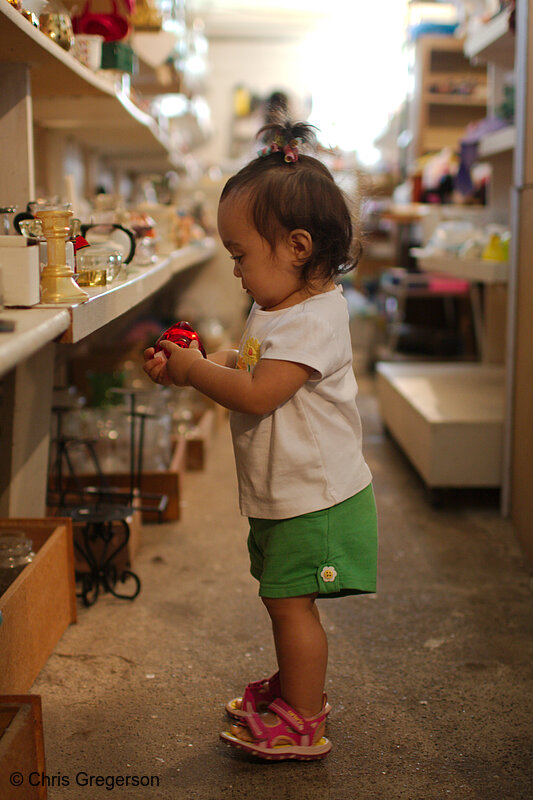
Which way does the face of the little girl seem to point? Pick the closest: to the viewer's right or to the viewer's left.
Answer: to the viewer's left

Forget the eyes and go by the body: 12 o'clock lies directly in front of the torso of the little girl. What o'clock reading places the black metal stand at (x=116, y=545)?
The black metal stand is roughly at 2 o'clock from the little girl.

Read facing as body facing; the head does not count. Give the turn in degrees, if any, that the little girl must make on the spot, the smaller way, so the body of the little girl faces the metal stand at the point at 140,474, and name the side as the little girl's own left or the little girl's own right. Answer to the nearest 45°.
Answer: approximately 90° to the little girl's own right

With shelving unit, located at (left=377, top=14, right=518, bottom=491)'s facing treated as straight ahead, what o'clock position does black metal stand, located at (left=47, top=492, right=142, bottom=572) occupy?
The black metal stand is roughly at 10 o'clock from the shelving unit.

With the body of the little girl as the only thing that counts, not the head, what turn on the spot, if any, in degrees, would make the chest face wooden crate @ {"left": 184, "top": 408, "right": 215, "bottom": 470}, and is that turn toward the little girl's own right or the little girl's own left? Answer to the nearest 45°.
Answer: approximately 90° to the little girl's own right

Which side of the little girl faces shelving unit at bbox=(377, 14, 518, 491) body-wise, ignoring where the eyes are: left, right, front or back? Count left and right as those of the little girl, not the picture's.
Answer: right

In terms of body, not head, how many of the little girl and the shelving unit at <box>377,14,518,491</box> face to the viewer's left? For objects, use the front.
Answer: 2

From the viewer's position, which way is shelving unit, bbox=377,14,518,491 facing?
facing to the left of the viewer

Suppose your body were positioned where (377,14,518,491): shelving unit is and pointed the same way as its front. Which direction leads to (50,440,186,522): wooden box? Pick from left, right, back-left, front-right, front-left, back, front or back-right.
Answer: front-left

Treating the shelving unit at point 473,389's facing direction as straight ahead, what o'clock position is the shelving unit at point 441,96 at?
the shelving unit at point 441,96 is roughly at 3 o'clock from the shelving unit at point 473,389.

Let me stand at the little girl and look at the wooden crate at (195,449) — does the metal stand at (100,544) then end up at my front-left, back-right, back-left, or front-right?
front-left

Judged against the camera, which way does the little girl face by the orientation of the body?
to the viewer's left
